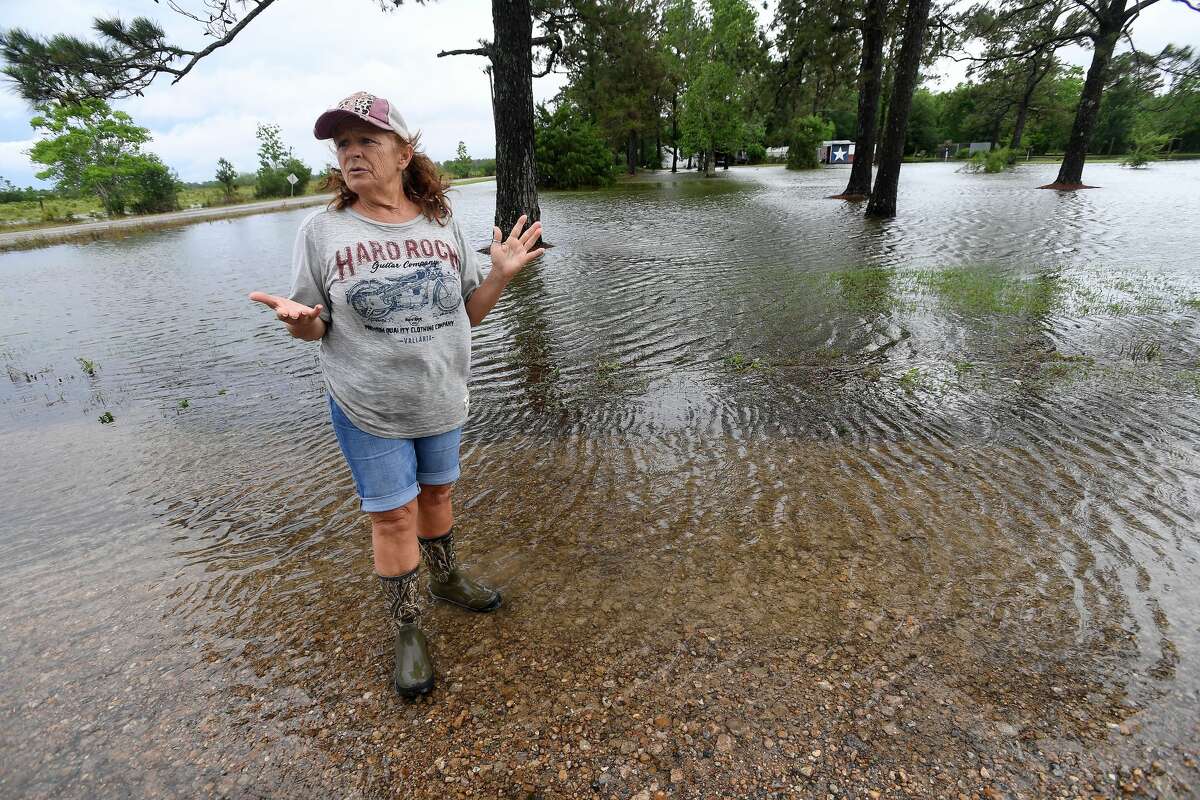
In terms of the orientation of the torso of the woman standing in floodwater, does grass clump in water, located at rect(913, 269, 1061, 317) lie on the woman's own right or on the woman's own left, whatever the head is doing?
on the woman's own left

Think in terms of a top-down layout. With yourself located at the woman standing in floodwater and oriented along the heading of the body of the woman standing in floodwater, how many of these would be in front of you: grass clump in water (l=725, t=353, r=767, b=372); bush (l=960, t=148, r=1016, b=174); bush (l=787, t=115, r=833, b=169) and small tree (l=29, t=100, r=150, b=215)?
0

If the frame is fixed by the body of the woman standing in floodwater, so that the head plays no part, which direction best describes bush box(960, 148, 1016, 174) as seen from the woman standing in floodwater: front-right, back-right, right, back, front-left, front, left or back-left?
back-left

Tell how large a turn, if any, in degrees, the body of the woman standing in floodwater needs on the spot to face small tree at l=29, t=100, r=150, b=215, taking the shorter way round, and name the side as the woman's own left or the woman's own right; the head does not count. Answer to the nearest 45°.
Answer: approximately 180°

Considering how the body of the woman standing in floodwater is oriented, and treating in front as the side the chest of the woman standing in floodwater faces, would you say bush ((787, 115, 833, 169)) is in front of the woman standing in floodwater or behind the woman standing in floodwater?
behind

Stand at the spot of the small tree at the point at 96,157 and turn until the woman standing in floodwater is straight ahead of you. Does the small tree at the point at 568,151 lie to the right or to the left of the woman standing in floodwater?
left

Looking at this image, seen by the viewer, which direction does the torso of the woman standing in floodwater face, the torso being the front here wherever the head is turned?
toward the camera

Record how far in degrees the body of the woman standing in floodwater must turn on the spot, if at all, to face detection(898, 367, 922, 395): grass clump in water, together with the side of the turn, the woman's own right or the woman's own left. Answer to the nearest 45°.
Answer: approximately 90° to the woman's own left

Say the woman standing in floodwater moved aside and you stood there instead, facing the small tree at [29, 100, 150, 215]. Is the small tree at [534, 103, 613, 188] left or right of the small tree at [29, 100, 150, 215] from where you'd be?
right

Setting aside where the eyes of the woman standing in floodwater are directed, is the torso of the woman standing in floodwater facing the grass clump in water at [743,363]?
no

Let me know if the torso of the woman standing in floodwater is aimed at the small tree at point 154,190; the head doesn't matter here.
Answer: no

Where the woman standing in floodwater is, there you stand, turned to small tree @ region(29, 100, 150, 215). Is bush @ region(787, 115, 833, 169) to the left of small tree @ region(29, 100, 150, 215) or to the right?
right
